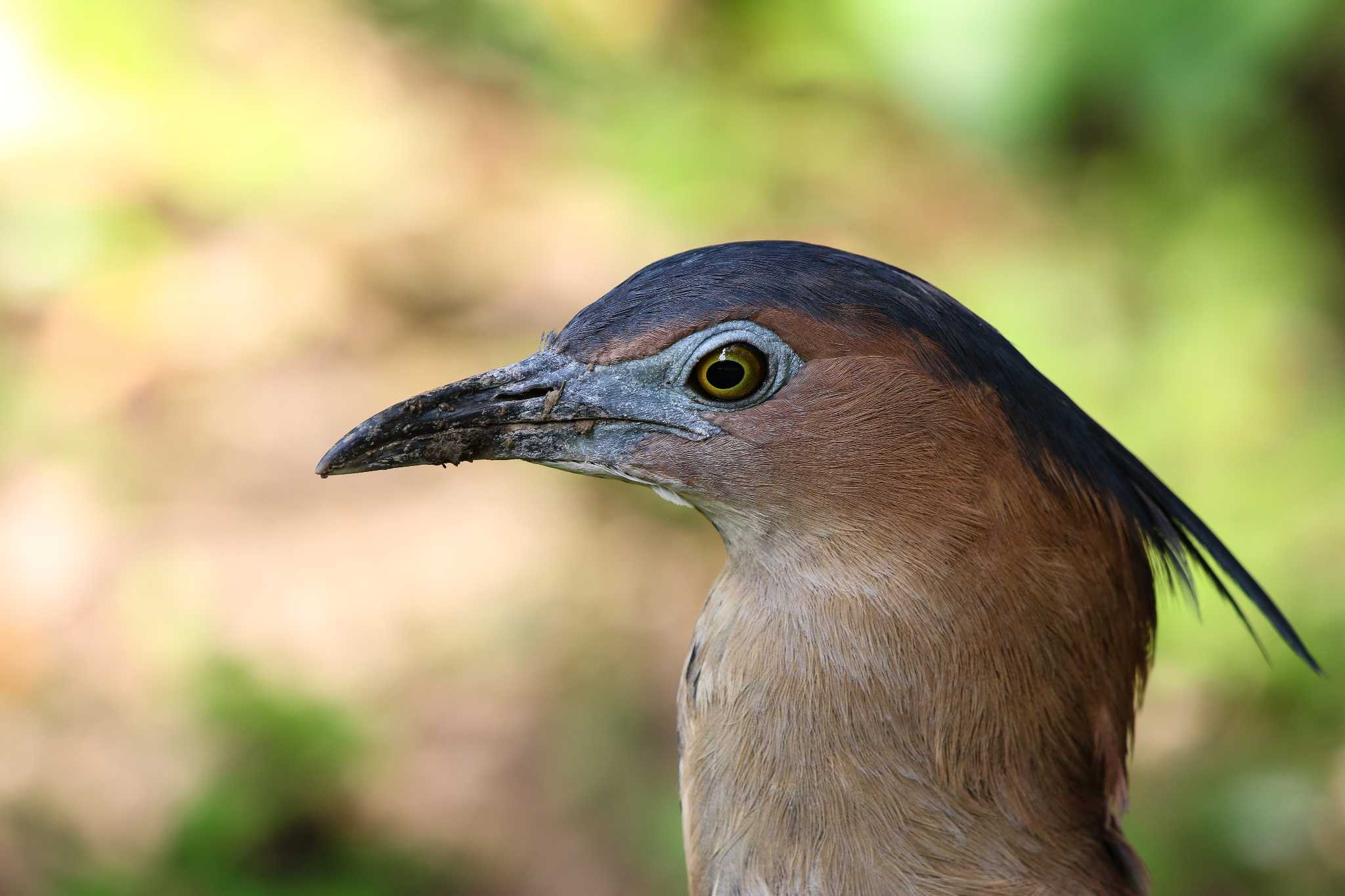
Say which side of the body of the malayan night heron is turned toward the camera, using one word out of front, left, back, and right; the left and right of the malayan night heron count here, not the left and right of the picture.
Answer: left
